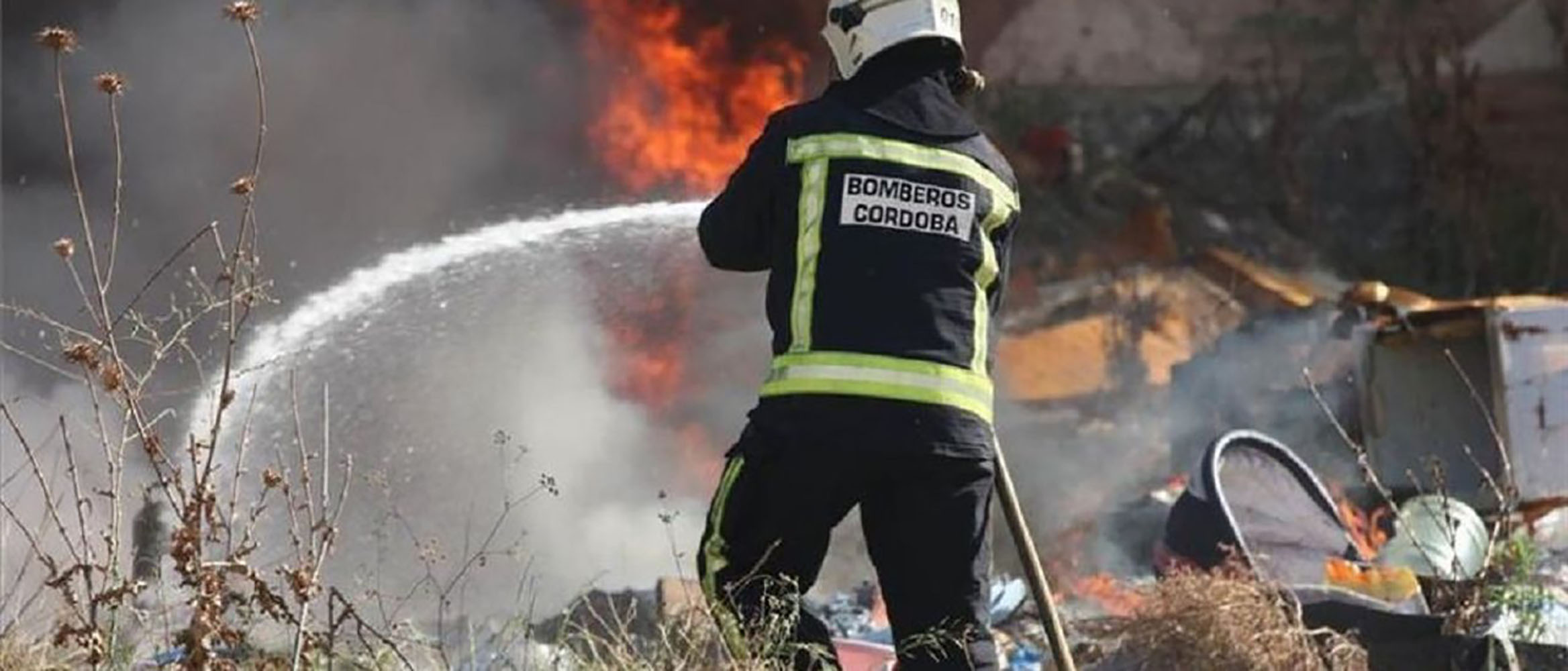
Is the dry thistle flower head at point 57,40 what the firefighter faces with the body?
no

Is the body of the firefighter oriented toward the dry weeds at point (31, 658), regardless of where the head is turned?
no

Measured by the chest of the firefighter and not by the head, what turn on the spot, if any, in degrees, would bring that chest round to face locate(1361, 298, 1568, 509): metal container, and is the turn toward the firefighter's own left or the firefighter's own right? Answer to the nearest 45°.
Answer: approximately 45° to the firefighter's own right

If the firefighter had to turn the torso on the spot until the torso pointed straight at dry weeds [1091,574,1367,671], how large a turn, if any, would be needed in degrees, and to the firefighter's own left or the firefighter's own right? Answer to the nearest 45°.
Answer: approximately 45° to the firefighter's own right

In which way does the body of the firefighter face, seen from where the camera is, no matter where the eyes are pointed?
away from the camera
